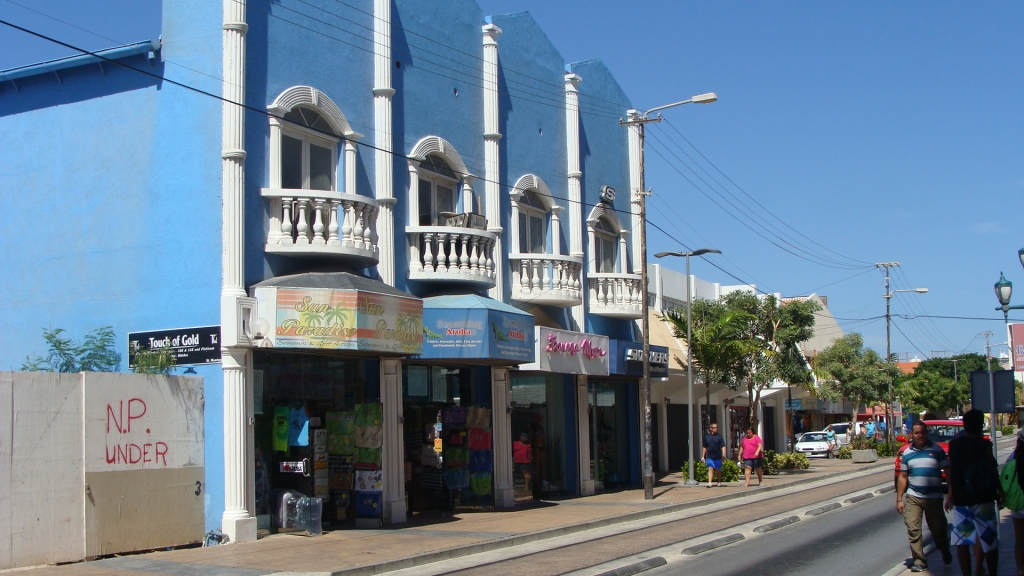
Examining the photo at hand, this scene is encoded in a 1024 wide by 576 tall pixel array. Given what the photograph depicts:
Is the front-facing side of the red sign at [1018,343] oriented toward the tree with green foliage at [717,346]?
no

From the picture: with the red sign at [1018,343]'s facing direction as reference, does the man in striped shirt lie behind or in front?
in front

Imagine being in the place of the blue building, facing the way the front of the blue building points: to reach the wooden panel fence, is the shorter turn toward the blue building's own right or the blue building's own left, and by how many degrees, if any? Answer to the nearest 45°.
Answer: approximately 90° to the blue building's own right

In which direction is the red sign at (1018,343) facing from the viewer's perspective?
toward the camera

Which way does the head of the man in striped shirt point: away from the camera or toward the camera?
toward the camera

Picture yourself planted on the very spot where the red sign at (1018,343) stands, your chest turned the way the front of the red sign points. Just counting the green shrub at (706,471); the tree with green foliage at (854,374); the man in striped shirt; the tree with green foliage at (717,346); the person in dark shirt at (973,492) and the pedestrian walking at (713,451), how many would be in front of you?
2

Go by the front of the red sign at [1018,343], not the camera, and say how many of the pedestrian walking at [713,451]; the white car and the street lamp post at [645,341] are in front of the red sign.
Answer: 0

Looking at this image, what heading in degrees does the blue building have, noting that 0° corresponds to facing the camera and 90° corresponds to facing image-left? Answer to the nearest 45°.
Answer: approximately 315°

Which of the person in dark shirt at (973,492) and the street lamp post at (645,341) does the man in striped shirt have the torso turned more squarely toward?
the person in dark shirt

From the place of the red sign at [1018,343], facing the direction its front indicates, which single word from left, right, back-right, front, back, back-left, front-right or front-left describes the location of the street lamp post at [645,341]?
back-right

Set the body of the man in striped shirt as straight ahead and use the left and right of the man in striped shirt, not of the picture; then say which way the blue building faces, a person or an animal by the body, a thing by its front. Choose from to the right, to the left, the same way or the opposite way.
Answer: to the left

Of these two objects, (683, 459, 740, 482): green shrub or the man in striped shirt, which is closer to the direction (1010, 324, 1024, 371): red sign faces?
the man in striped shirt

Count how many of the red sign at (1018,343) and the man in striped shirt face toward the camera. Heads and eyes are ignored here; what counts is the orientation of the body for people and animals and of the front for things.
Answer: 2

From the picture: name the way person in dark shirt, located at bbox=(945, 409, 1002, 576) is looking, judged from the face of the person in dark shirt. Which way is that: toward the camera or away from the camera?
away from the camera

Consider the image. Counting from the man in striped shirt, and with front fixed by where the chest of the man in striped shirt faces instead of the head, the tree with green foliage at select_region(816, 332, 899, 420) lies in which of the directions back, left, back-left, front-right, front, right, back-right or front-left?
back

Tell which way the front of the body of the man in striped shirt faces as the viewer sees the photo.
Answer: toward the camera

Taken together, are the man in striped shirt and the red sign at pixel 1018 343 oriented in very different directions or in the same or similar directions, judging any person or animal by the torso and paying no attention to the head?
same or similar directions

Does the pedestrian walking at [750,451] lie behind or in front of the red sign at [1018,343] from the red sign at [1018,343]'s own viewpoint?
behind

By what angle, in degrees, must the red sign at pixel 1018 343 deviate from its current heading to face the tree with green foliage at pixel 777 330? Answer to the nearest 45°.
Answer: approximately 180°
